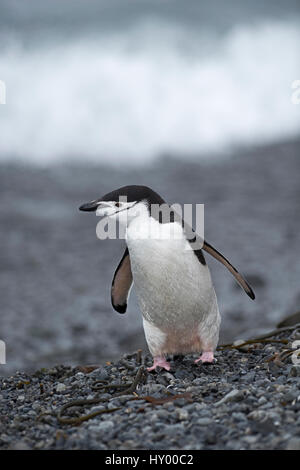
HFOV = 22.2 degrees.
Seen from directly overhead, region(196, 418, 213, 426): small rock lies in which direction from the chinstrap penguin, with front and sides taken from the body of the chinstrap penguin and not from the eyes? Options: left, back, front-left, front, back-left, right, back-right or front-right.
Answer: front-left

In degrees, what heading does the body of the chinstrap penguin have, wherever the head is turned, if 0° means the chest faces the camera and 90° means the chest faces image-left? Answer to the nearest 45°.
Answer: approximately 45°

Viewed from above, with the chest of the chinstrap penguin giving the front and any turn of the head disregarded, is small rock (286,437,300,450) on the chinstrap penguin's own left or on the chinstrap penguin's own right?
on the chinstrap penguin's own left

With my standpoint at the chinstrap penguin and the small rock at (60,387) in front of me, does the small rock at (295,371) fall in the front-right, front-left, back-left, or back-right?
back-left

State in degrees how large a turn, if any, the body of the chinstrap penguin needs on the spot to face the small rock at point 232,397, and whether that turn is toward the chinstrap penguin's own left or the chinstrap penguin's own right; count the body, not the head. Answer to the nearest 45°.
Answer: approximately 45° to the chinstrap penguin's own left

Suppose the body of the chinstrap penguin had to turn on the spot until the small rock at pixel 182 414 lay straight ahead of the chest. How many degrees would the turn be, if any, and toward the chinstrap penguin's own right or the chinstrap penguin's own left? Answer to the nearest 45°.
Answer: approximately 45° to the chinstrap penguin's own left

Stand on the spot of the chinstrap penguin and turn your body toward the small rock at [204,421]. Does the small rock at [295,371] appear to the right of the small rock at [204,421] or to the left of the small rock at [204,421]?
left
